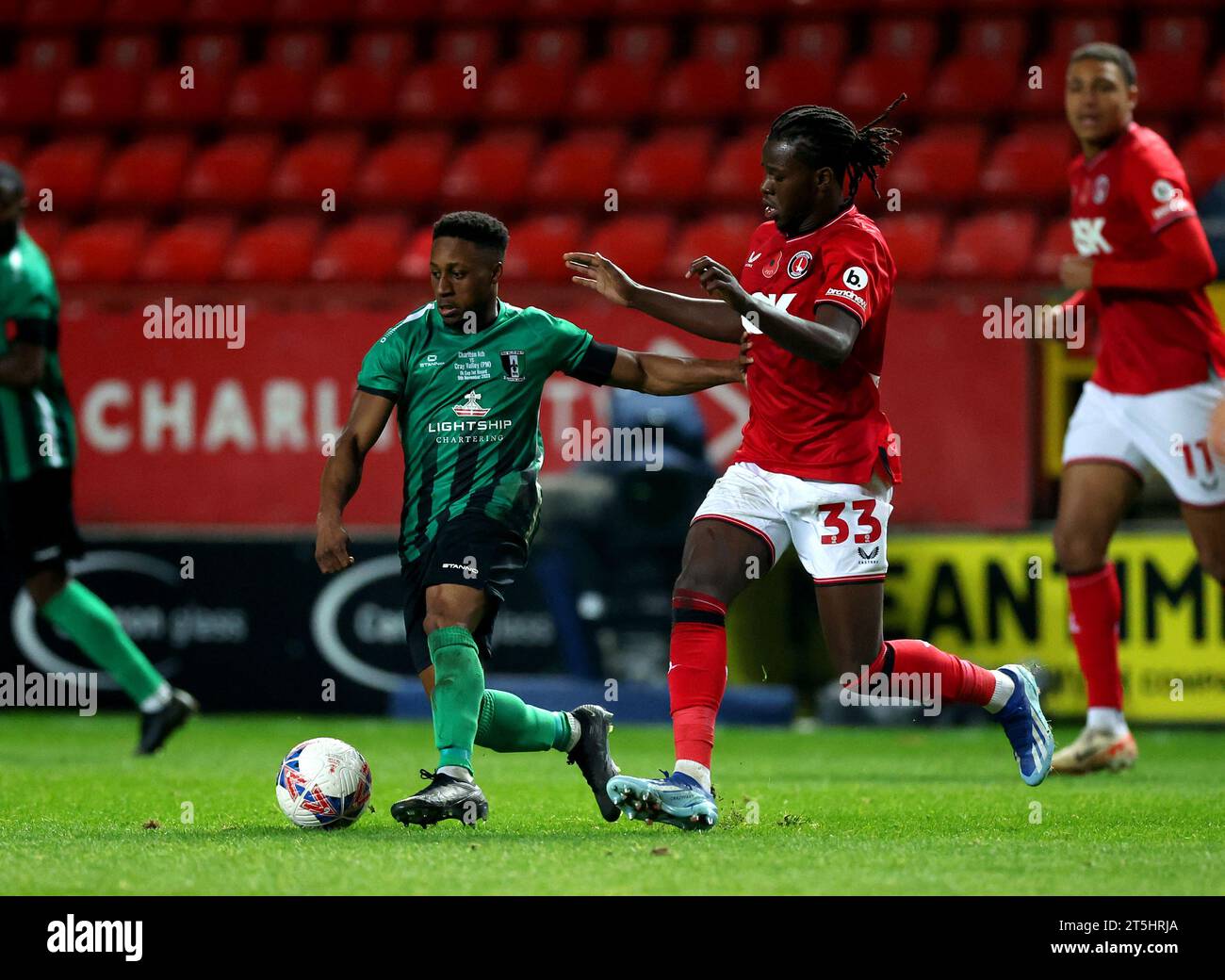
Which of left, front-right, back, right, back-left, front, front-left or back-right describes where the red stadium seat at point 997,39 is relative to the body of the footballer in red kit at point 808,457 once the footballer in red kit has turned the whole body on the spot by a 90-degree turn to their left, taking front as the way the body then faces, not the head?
back-left

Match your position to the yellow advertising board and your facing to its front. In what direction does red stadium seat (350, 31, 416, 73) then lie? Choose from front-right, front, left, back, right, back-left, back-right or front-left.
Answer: back-right

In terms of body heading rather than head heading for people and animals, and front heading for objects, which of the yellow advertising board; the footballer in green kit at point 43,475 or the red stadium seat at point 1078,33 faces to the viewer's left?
the footballer in green kit

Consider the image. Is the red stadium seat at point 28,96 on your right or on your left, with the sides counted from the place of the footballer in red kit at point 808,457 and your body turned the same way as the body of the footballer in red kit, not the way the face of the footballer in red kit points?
on your right

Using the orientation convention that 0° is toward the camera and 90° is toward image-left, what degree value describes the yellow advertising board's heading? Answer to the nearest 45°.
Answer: approximately 0°

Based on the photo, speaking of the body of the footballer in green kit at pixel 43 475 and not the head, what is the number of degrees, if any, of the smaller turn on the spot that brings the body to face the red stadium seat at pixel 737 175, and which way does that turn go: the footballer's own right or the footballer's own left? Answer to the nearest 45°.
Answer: approximately 135° to the footballer's own right

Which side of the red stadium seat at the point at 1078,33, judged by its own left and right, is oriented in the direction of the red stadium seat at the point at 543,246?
right
